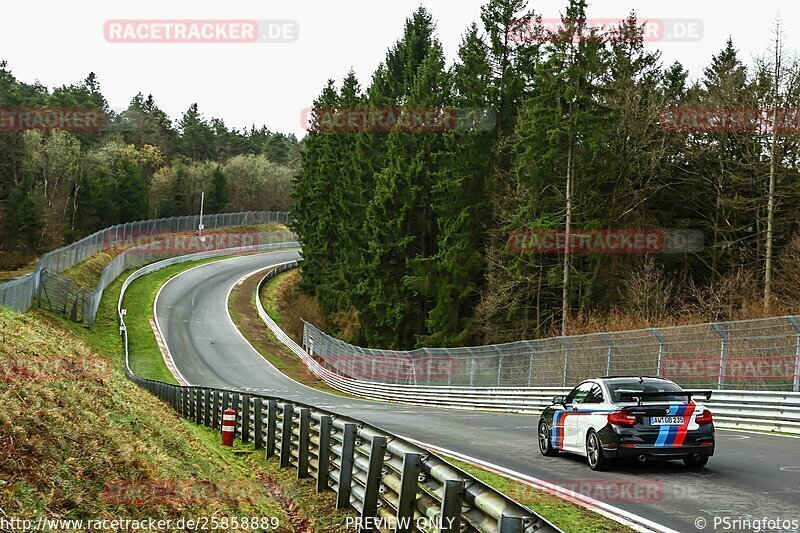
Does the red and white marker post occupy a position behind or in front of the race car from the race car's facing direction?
in front

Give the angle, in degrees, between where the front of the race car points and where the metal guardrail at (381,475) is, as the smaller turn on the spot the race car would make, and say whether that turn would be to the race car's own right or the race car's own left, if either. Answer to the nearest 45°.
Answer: approximately 90° to the race car's own left

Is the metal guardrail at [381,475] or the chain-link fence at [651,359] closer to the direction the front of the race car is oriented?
the chain-link fence

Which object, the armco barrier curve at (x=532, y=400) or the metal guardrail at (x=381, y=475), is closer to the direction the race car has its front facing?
the armco barrier curve

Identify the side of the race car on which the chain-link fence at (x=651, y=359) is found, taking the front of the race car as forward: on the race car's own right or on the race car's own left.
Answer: on the race car's own right

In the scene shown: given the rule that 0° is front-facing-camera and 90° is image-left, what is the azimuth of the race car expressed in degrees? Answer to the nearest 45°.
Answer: approximately 135°
